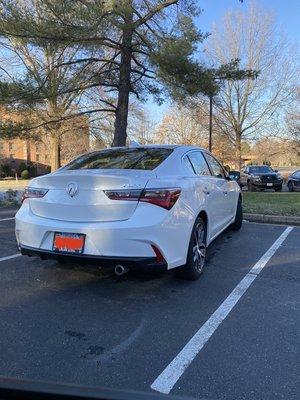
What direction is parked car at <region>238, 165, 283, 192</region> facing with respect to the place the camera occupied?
facing the viewer and to the right of the viewer

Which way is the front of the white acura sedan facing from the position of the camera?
facing away from the viewer and to the right of the viewer

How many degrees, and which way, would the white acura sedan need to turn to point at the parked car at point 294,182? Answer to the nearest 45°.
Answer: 0° — it already faces it

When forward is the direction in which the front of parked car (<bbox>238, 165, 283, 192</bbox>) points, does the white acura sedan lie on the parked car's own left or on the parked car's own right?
on the parked car's own right

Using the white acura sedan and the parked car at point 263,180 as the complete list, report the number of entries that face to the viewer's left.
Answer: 0

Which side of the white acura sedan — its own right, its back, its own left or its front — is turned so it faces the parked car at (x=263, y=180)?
front
